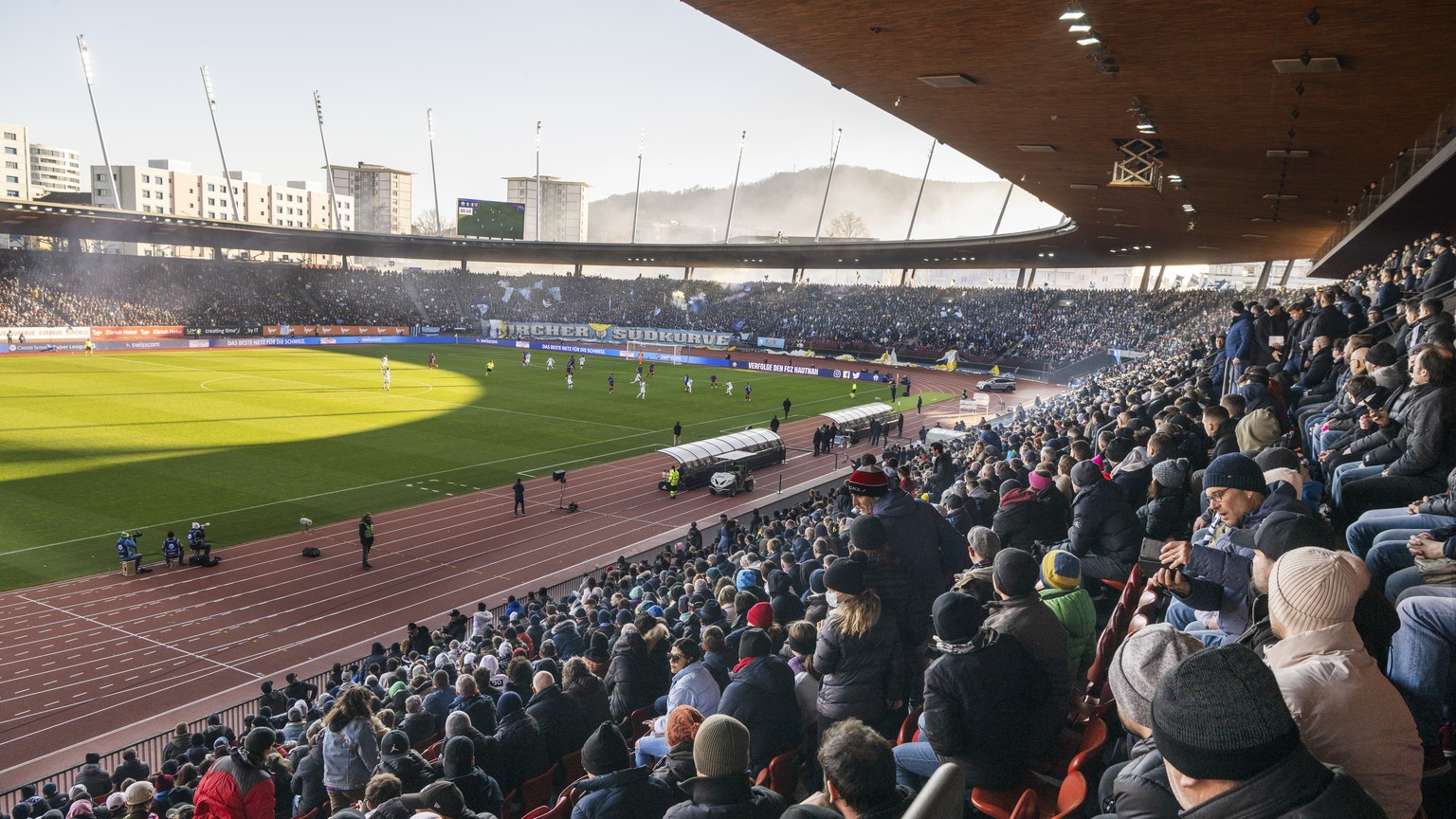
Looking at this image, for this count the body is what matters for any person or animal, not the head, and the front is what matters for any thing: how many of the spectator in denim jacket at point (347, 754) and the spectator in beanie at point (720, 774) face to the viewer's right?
0

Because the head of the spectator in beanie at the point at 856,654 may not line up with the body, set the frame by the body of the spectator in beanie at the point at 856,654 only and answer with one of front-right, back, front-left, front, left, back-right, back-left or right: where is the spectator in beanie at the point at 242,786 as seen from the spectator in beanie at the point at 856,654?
front-left

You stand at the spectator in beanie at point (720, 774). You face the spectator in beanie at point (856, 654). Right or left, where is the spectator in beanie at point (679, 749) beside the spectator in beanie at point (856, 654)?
left

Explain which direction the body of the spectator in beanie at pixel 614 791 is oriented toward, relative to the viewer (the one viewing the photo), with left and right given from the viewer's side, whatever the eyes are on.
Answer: facing away from the viewer and to the left of the viewer

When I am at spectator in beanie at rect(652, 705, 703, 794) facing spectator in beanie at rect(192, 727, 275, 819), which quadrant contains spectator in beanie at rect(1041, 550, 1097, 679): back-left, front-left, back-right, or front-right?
back-right

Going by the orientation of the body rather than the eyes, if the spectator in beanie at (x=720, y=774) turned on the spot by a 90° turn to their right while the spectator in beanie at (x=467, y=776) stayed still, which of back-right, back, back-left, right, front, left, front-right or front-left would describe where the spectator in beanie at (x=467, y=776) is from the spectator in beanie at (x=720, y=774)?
back-left

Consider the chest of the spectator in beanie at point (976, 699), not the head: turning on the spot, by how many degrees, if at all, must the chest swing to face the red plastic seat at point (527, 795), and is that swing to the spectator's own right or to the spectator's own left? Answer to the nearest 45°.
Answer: approximately 45° to the spectator's own left

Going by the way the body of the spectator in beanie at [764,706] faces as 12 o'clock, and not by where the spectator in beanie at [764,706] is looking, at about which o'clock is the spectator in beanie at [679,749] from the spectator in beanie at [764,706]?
the spectator in beanie at [679,749] is roughly at 9 o'clock from the spectator in beanie at [764,706].

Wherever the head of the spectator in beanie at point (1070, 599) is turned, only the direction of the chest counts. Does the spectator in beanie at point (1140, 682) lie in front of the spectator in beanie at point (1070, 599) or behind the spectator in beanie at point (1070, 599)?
behind

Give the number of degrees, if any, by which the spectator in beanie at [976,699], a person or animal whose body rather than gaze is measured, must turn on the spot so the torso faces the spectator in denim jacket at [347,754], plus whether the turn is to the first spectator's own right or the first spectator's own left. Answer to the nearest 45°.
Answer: approximately 45° to the first spectator's own left

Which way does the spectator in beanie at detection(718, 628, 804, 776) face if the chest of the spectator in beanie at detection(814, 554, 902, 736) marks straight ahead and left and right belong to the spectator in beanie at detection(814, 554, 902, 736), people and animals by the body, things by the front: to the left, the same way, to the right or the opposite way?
the same way

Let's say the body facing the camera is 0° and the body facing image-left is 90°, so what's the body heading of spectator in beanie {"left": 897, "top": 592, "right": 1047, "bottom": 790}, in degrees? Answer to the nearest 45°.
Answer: approximately 135°

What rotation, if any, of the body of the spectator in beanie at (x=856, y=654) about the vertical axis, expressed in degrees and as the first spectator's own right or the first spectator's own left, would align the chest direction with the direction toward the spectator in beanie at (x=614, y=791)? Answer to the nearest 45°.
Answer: approximately 90° to the first spectator's own left

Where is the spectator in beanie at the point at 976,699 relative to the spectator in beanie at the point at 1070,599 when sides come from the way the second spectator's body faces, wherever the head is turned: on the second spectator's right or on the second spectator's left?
on the second spectator's left

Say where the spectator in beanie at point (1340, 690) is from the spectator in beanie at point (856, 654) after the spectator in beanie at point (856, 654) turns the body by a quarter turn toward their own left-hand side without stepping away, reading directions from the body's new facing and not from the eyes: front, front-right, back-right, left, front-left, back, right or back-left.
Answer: left

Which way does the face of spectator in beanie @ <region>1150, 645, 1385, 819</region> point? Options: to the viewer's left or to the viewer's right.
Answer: to the viewer's left
